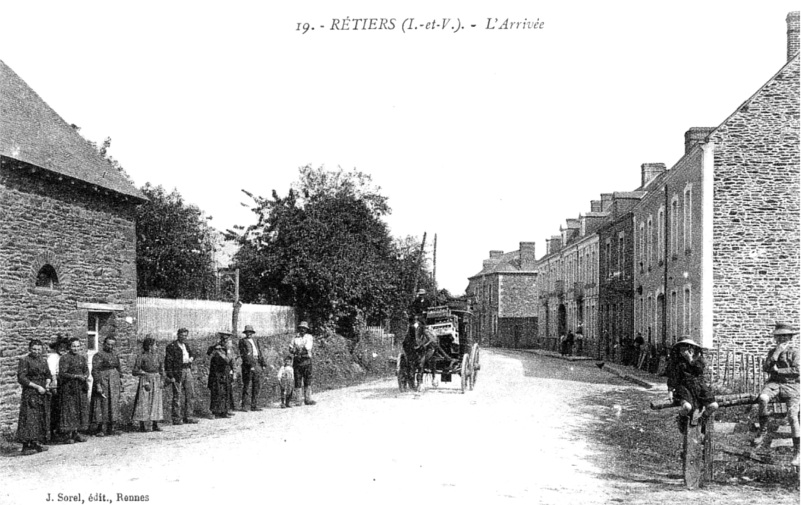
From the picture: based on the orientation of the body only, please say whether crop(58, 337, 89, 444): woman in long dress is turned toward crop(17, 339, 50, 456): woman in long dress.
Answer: no

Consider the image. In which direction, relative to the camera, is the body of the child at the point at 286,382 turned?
toward the camera

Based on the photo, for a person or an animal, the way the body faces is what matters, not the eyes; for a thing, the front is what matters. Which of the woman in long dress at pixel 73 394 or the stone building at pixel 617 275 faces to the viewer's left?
the stone building

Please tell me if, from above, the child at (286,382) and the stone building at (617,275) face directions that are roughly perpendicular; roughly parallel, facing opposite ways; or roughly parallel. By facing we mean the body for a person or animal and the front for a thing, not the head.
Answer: roughly perpendicular

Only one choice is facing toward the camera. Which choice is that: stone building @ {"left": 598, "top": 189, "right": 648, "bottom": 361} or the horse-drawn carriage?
the horse-drawn carriage

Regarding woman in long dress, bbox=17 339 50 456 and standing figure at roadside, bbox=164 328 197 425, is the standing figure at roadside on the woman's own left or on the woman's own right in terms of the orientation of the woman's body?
on the woman's own left

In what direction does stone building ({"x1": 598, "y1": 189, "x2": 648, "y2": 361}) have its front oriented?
to the viewer's left

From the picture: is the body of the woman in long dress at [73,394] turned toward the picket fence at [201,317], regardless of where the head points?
no

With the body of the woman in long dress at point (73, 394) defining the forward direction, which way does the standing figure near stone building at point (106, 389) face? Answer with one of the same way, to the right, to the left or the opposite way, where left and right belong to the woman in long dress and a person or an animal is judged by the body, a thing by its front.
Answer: the same way

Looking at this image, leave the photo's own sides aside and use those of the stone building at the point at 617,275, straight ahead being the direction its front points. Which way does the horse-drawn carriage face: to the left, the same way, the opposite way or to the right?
to the left

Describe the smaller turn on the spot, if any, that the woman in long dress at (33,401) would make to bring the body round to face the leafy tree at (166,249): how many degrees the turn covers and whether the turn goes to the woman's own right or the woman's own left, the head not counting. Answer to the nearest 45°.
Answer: approximately 135° to the woman's own left

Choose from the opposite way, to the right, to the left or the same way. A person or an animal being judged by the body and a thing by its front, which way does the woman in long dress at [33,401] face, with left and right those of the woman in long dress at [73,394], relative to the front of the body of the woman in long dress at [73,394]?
the same way
